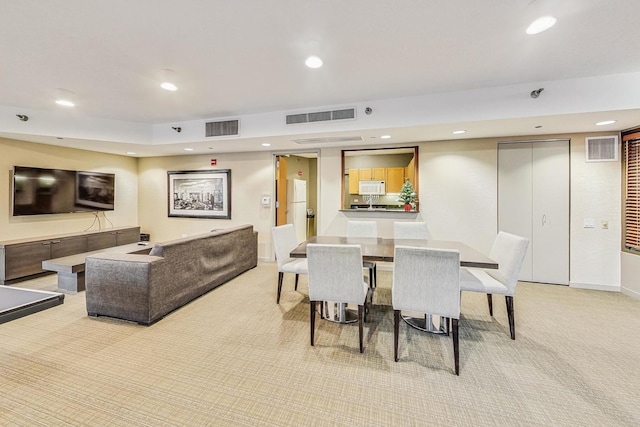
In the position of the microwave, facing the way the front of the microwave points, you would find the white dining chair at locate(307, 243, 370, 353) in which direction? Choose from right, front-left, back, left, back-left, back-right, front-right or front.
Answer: front

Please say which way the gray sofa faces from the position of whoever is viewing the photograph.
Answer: facing away from the viewer and to the left of the viewer

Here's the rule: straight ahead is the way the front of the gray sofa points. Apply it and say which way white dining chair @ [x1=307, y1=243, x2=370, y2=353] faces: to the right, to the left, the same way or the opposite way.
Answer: to the right

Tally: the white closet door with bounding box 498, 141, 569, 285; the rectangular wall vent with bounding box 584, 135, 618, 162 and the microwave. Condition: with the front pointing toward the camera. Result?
3

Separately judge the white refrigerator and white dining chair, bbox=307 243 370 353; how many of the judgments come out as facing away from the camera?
1

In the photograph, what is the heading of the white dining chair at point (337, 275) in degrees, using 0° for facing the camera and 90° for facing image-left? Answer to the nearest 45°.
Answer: approximately 180°

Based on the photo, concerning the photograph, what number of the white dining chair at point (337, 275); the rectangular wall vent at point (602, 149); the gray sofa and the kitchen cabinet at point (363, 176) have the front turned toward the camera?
2

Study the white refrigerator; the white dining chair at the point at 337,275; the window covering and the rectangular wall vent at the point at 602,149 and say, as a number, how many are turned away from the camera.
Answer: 1

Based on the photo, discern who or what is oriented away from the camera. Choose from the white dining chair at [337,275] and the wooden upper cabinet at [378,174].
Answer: the white dining chair

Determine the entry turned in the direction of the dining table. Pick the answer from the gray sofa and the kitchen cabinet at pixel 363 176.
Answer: the kitchen cabinet

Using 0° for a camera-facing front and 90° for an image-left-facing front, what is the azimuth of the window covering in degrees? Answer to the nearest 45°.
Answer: approximately 45°

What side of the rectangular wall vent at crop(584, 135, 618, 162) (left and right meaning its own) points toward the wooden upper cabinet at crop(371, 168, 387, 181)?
right

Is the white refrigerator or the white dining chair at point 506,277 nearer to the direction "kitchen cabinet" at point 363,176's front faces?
the white dining chair

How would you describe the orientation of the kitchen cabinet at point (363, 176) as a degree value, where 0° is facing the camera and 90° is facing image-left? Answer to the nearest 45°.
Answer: approximately 0°

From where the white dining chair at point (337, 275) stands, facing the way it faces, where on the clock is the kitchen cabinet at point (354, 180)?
The kitchen cabinet is roughly at 12 o'clock from the white dining chair.

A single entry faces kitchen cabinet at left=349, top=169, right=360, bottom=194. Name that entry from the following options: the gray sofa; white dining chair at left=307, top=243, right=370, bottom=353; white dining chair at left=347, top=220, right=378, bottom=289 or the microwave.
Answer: white dining chair at left=307, top=243, right=370, bottom=353
